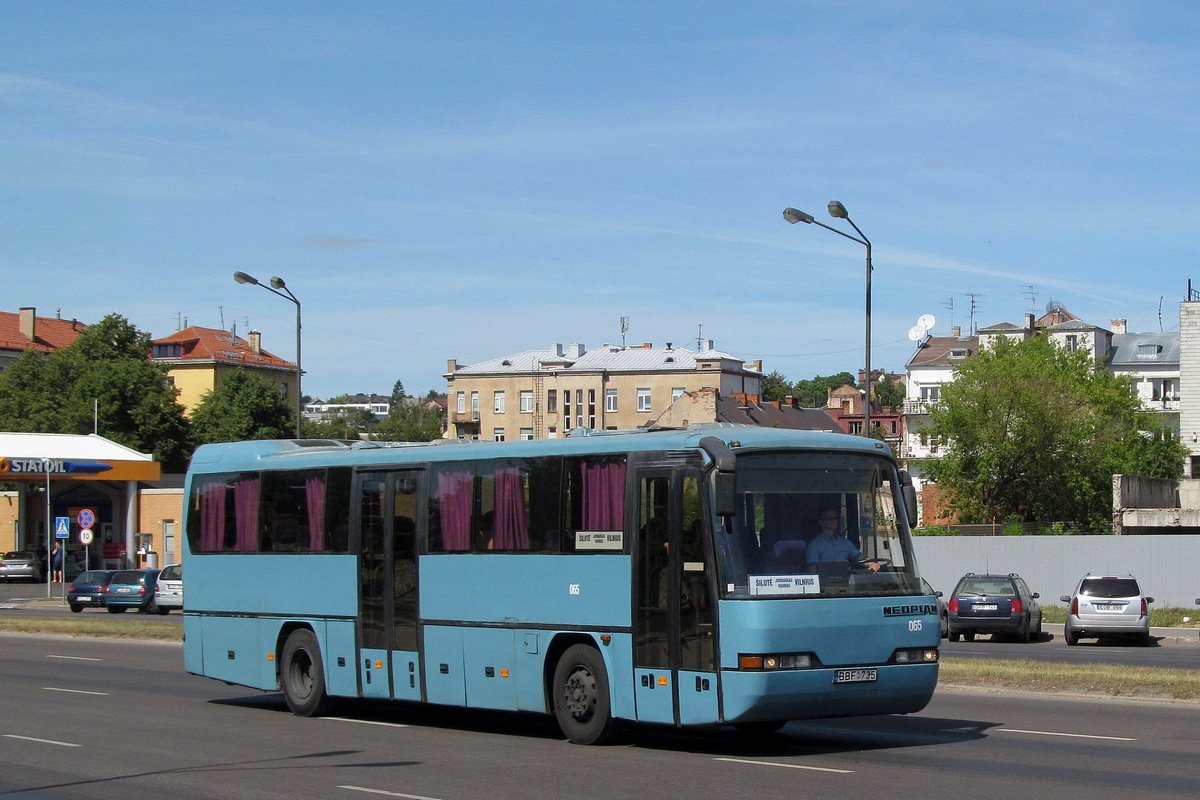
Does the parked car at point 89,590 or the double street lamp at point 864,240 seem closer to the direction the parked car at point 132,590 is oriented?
the parked car

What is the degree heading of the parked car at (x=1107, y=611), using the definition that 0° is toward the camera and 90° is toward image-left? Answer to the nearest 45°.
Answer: approximately 180°

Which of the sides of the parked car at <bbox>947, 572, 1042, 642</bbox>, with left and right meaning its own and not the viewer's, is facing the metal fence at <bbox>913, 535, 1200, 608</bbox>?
front

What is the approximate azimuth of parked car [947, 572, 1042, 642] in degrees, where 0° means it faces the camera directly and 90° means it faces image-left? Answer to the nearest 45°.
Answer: approximately 180°

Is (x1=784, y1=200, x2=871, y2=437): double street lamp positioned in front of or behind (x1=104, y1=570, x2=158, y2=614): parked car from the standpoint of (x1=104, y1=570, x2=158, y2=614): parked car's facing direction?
behind

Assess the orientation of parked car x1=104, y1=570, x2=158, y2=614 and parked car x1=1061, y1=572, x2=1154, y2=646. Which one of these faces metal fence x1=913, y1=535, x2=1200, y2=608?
parked car x1=1061, y1=572, x2=1154, y2=646

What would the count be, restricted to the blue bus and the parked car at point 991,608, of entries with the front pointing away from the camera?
1
